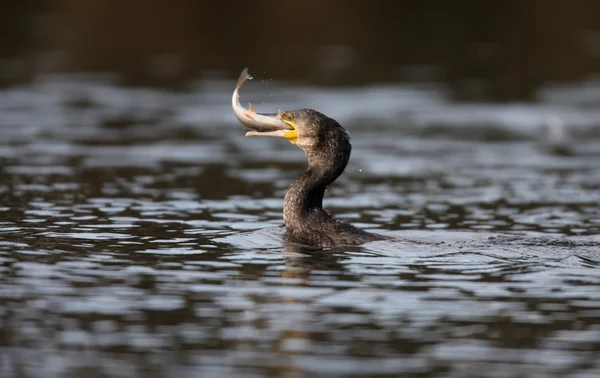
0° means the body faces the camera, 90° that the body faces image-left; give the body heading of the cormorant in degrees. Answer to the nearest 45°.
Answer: approximately 90°
